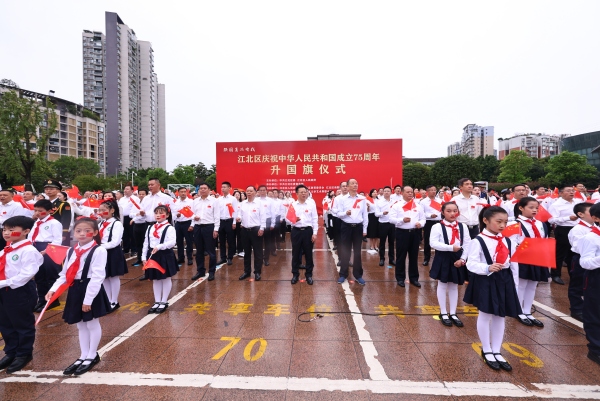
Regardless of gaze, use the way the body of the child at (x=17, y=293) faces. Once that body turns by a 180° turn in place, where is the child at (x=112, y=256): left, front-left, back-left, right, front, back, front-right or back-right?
front

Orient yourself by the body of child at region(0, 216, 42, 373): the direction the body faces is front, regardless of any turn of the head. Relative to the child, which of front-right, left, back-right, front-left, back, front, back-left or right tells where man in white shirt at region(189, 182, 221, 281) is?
back

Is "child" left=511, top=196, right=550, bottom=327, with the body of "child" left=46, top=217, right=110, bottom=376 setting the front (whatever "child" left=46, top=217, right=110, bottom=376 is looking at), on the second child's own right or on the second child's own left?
on the second child's own left

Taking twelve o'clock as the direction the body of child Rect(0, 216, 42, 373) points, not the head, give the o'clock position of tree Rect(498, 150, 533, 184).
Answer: The tree is roughly at 7 o'clock from the child.

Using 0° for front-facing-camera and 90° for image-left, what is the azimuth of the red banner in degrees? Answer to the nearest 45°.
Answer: approximately 0°

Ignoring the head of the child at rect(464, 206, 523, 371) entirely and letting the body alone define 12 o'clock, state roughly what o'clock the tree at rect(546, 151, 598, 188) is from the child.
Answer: The tree is roughly at 8 o'clock from the child.

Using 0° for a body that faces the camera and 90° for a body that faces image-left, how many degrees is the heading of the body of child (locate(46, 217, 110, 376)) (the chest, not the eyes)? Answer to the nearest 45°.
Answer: approximately 45°
